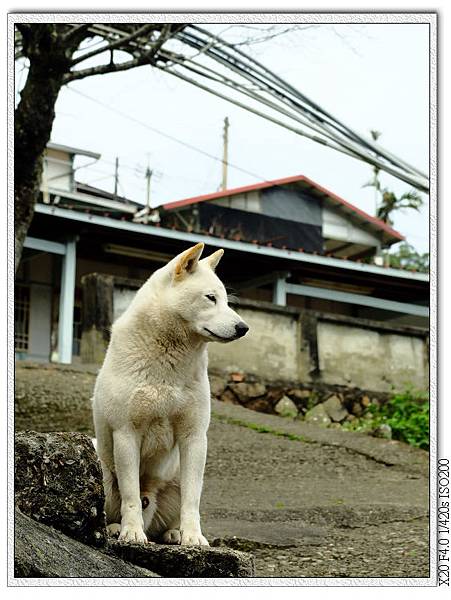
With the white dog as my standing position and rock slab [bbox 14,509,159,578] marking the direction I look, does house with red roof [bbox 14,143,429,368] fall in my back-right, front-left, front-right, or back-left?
back-right

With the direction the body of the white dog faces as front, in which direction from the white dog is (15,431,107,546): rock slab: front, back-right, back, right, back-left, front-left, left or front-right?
front-right

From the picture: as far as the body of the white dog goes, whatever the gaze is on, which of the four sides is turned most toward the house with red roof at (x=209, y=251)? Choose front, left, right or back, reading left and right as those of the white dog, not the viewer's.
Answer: back

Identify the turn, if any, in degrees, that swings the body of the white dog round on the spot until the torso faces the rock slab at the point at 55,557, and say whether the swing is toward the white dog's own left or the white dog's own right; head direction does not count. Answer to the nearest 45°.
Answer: approximately 45° to the white dog's own right

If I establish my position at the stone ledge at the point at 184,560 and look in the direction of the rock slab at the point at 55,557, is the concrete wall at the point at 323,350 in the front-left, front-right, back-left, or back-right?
back-right

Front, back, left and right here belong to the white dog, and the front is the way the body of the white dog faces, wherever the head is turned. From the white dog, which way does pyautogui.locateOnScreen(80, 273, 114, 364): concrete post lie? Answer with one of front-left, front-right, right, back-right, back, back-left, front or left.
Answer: back

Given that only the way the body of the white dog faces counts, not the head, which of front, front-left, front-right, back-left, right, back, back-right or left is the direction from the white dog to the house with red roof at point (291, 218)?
back

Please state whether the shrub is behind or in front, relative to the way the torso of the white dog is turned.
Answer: behind

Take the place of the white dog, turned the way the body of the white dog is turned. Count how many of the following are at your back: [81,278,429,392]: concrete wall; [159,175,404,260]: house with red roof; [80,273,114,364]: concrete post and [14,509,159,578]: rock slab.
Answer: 3

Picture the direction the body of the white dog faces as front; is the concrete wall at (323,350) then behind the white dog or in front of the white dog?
behind

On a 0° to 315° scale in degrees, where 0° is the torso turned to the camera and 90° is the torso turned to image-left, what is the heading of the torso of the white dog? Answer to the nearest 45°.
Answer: approximately 0°
